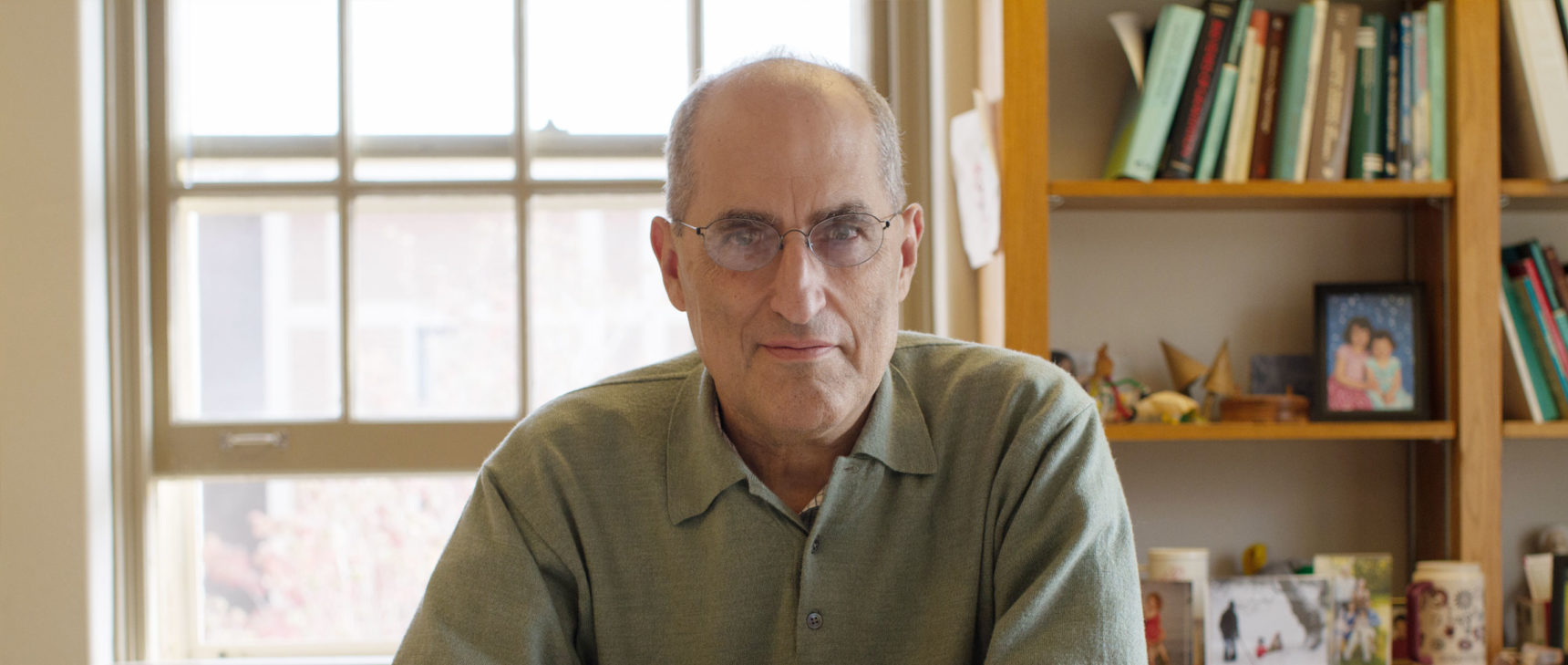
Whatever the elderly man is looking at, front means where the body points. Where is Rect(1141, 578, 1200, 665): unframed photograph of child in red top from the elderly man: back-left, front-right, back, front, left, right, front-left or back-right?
back-left

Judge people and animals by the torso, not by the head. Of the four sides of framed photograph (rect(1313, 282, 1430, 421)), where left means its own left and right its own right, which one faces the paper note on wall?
right

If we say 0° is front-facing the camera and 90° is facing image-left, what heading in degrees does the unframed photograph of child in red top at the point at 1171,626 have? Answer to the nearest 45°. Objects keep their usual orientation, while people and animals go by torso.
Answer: approximately 0°

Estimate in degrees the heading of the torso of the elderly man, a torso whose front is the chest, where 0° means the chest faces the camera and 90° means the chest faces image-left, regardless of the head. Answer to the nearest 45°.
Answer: approximately 0°
